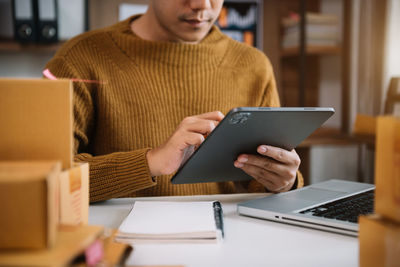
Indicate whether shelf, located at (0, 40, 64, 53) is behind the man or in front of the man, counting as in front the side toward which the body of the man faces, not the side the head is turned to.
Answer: behind

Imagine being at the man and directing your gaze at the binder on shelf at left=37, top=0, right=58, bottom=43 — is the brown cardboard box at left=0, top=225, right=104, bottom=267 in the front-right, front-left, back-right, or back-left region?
back-left

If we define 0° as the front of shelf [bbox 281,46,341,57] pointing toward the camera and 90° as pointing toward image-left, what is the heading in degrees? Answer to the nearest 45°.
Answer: approximately 0°

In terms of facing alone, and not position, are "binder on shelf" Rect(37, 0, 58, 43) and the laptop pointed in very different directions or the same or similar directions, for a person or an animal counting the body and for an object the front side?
very different directions

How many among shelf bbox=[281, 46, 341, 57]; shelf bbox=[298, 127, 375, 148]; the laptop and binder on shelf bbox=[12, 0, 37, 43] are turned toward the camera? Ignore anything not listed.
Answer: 3

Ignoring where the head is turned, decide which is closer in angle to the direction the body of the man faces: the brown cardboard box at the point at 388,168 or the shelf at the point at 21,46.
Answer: the brown cardboard box

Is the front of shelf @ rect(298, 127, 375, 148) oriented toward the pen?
yes

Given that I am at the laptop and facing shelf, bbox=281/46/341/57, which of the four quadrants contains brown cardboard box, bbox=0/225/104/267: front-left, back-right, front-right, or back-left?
back-left
